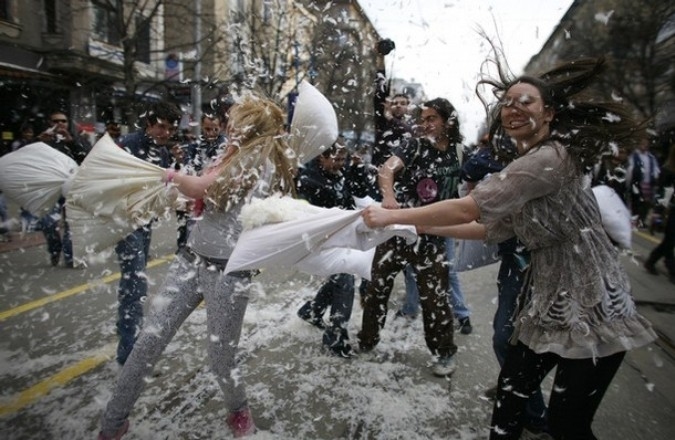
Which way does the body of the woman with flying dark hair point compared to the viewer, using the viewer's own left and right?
facing to the left of the viewer

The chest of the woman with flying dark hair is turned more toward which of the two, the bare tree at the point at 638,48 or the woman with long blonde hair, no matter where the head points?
the woman with long blonde hair

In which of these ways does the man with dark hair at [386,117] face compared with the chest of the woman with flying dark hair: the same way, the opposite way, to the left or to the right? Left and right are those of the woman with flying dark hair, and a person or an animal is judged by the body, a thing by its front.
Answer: to the left

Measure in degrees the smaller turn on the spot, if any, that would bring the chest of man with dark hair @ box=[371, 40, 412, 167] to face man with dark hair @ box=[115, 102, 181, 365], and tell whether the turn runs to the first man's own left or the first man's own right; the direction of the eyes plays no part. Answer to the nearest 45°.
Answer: approximately 45° to the first man's own right

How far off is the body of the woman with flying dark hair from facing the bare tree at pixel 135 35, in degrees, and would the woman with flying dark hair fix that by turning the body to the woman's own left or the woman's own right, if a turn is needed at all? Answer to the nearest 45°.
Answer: approximately 45° to the woman's own right

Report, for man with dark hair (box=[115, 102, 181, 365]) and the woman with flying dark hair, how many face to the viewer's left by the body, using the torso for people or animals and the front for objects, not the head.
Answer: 1

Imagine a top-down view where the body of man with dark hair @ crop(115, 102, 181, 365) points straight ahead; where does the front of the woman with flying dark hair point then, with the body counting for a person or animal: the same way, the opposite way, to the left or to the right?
the opposite way

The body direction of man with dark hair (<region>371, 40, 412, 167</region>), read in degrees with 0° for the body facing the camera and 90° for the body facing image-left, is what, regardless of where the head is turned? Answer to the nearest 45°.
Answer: approximately 0°

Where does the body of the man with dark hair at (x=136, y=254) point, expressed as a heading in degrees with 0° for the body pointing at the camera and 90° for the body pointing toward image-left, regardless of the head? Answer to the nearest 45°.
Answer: approximately 315°

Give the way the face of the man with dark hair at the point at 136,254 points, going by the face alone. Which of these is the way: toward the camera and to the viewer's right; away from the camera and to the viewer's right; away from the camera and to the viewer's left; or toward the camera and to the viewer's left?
toward the camera and to the viewer's right
